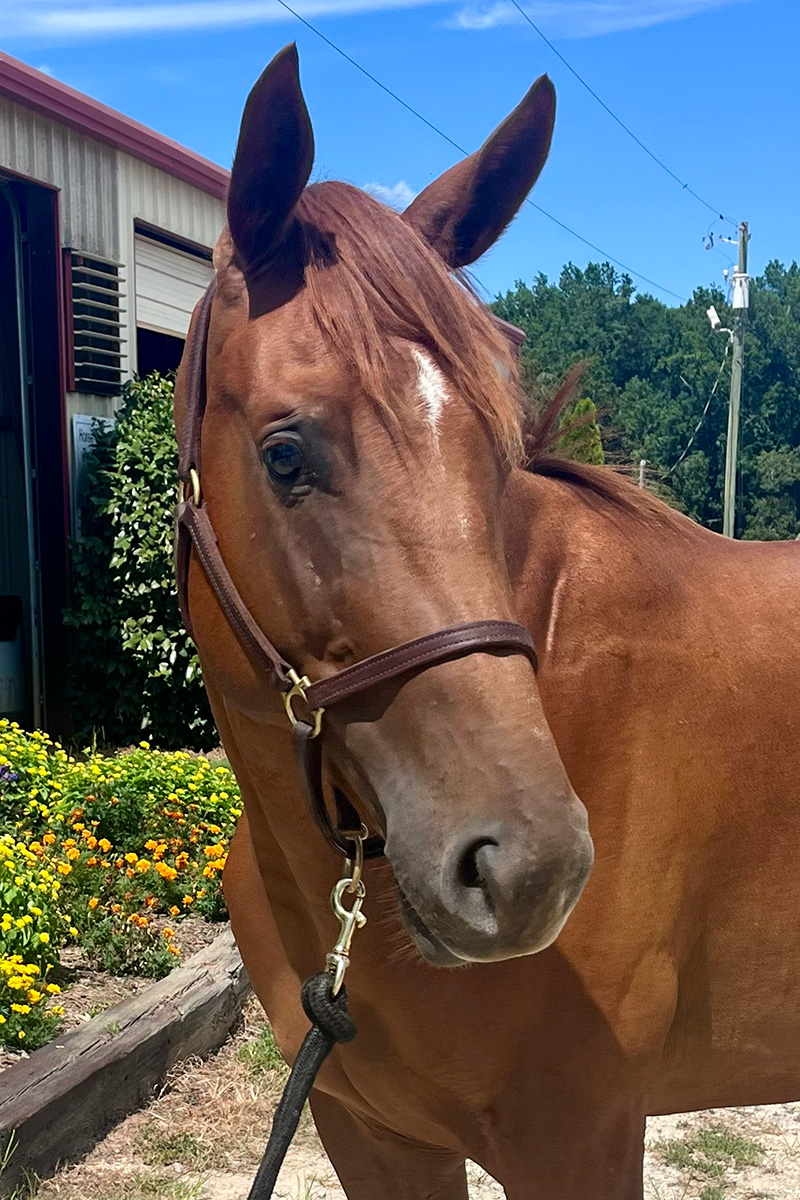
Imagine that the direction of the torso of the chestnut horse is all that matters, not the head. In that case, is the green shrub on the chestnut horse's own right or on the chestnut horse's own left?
on the chestnut horse's own right

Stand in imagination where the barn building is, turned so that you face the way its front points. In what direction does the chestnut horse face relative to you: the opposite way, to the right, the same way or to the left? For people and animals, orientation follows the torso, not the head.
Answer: to the right

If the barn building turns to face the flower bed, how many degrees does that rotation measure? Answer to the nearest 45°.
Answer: approximately 45° to its right

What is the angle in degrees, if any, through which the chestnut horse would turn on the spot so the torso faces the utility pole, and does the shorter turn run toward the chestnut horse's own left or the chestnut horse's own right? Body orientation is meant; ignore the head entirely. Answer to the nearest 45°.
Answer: approximately 135° to the chestnut horse's own right

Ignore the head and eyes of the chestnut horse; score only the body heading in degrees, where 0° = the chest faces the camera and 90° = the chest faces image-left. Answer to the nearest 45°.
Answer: approximately 45°

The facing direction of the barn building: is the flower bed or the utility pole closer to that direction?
the flower bed

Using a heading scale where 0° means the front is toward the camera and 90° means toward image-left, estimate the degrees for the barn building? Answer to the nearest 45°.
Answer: approximately 315°

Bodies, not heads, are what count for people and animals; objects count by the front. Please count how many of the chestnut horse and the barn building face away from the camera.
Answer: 0

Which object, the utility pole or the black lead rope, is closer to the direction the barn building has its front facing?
the black lead rope

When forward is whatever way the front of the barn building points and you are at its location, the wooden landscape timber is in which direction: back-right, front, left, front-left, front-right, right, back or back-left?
front-right
